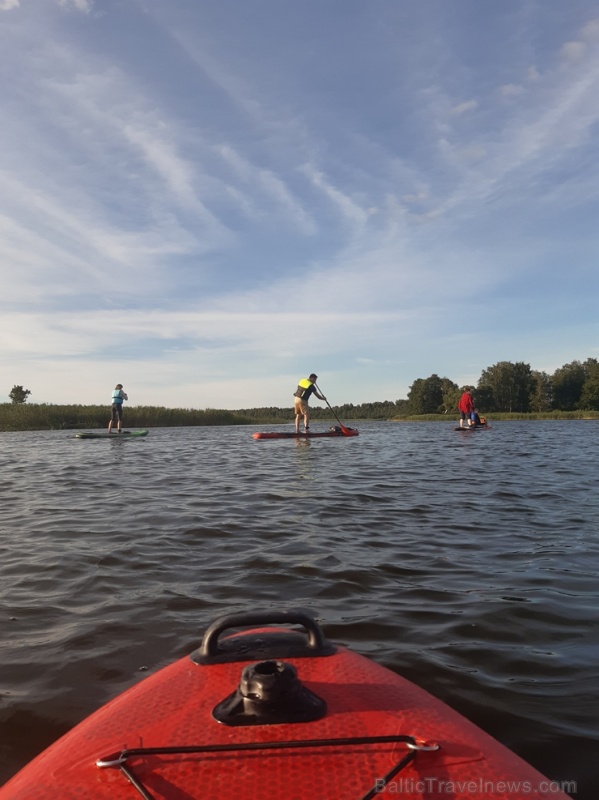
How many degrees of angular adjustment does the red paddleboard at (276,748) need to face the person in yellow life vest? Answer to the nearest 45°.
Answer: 0° — it already faces them

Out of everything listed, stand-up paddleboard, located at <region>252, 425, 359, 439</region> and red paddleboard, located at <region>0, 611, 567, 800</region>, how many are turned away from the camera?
1

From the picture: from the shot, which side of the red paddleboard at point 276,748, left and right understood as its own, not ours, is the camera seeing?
back

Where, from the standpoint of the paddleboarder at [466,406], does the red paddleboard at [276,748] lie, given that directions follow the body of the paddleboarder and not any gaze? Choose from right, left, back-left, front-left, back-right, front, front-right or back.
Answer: back-right

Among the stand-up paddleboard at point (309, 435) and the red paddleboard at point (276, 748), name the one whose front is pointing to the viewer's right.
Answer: the stand-up paddleboard

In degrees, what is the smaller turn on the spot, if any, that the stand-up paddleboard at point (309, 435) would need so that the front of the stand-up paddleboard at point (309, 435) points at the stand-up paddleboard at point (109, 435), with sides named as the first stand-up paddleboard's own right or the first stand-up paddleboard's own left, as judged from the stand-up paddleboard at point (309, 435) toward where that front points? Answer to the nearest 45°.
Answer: approximately 180°

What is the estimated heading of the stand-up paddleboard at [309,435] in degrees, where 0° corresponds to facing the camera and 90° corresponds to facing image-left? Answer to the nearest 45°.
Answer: approximately 270°

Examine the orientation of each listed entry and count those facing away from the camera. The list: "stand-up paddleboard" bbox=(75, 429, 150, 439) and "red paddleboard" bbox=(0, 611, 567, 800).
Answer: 1

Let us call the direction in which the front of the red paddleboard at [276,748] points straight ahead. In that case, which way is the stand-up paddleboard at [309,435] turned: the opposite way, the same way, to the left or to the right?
to the right

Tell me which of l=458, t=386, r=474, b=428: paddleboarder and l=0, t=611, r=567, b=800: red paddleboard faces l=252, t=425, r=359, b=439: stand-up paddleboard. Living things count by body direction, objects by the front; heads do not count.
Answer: the red paddleboard

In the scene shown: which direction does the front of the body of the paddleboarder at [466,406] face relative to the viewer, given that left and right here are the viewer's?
facing away from the viewer and to the right of the viewer
